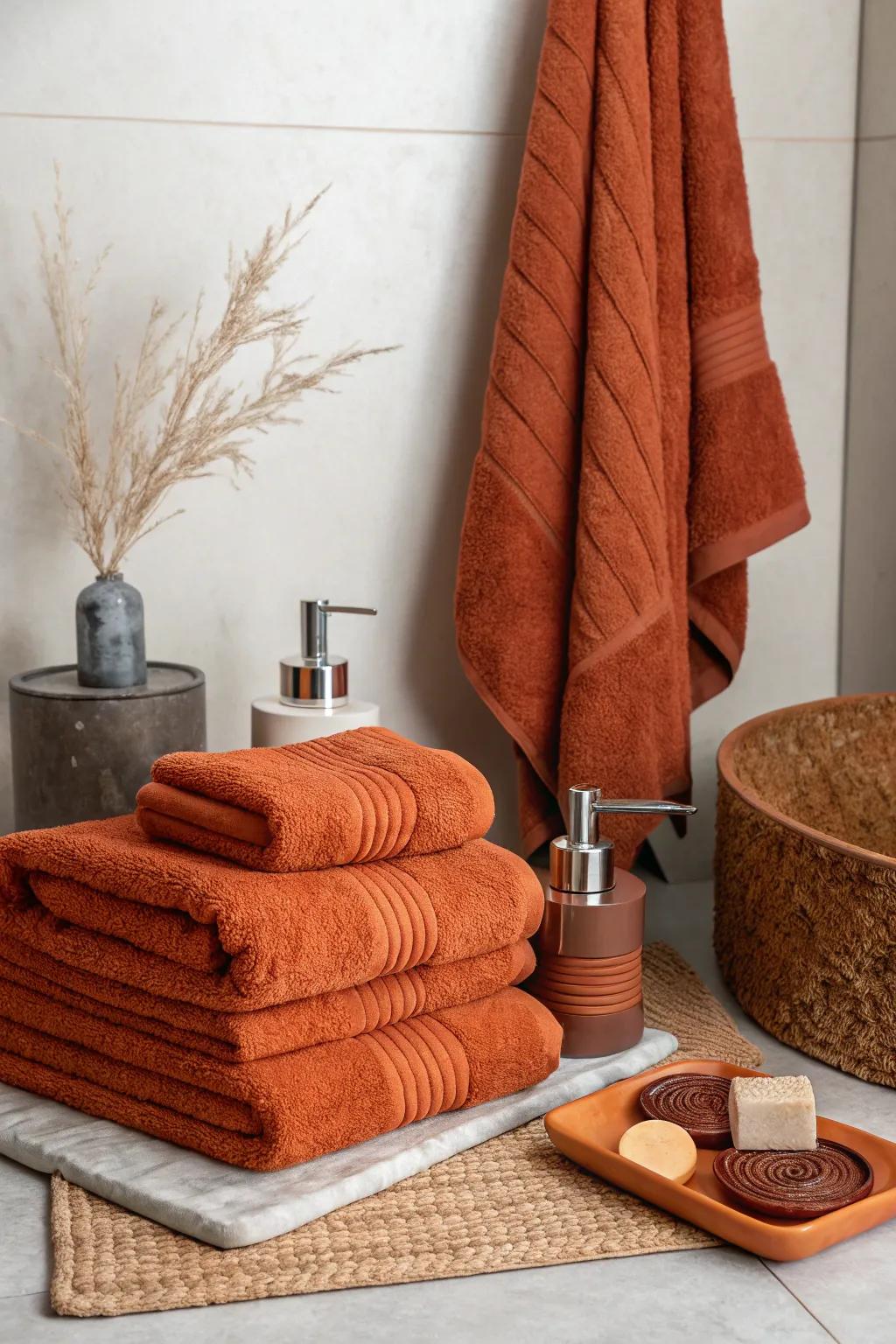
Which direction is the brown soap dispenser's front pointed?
to the viewer's right

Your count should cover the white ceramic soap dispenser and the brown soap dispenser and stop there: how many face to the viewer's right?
2

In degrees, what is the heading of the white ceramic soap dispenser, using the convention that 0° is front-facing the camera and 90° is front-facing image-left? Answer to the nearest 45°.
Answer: approximately 270°
